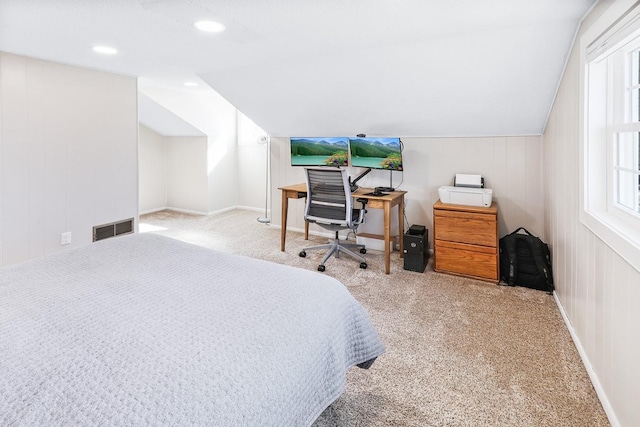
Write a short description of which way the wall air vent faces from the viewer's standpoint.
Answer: facing the viewer and to the right of the viewer

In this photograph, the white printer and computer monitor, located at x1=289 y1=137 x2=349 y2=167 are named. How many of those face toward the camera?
2

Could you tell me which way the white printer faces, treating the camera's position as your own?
facing the viewer

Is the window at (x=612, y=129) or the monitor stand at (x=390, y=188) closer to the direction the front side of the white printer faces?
the window

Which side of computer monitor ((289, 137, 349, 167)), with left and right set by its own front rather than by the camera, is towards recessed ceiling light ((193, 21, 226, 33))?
front

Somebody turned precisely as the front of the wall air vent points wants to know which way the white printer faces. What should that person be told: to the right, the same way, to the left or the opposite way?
to the right

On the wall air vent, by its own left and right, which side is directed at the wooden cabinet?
front

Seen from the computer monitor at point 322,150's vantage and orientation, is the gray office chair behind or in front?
in front

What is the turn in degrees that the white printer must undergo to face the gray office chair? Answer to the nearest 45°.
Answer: approximately 90° to its right

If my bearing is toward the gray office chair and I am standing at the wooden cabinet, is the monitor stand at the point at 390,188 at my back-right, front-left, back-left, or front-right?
front-right
